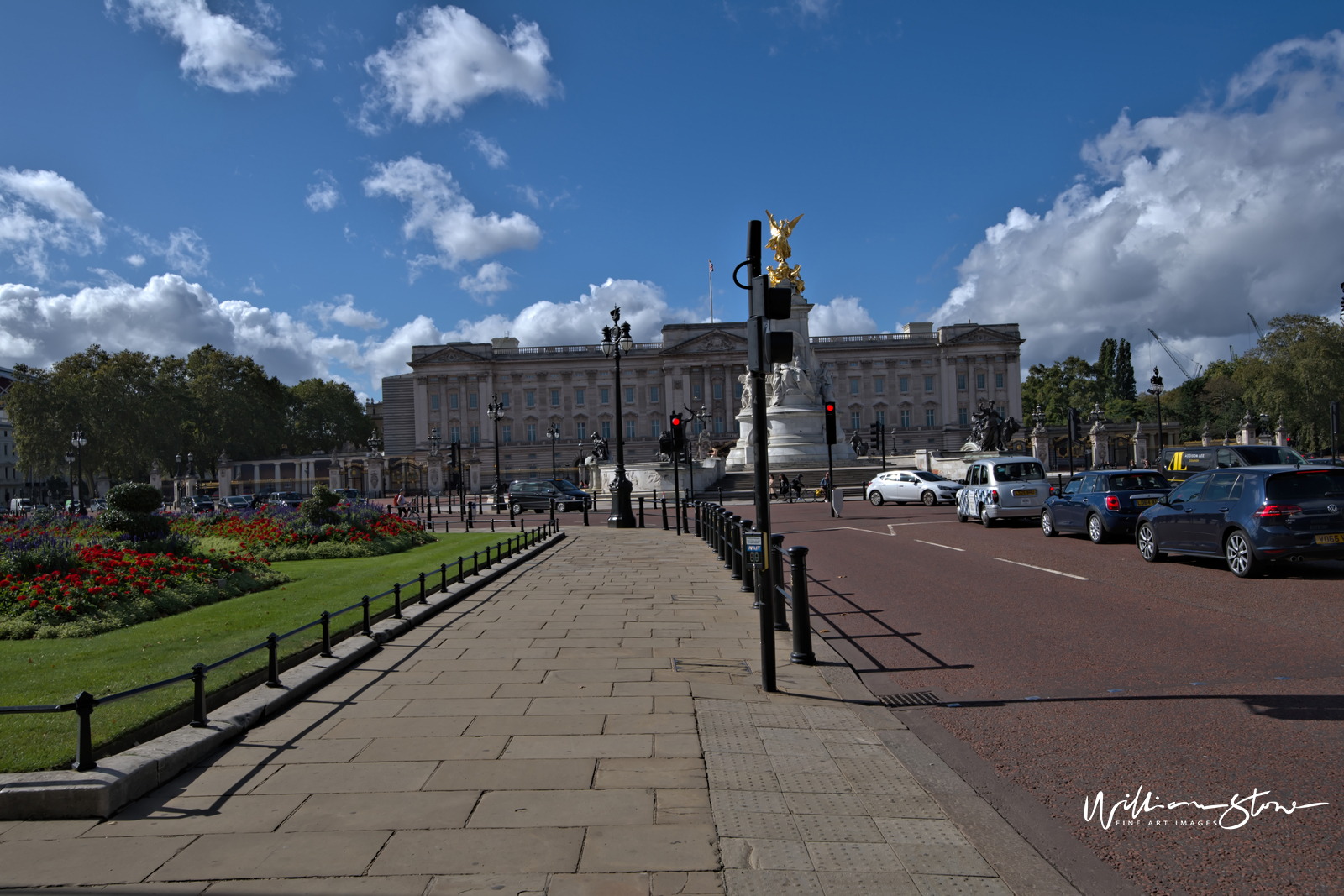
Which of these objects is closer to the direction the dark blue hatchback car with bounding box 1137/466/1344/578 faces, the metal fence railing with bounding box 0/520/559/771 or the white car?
the white car

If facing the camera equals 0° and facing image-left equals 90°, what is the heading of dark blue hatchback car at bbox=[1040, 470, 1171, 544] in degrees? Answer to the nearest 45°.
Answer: approximately 135°

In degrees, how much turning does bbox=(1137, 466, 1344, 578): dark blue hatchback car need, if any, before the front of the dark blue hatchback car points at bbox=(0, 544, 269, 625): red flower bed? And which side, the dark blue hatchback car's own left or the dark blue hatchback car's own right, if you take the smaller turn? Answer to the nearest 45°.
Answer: approximately 90° to the dark blue hatchback car's own left

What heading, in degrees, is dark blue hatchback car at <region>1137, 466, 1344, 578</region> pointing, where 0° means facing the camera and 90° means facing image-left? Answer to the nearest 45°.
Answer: approximately 135°

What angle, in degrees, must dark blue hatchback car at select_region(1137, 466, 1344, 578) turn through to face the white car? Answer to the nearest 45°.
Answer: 0° — it already faces it

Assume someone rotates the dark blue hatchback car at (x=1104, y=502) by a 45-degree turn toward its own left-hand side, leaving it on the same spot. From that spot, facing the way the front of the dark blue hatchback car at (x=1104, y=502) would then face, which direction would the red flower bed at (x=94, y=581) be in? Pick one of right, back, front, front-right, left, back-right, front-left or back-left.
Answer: front-left

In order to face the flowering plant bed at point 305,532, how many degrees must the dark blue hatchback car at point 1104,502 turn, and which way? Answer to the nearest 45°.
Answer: approximately 45° to its left
